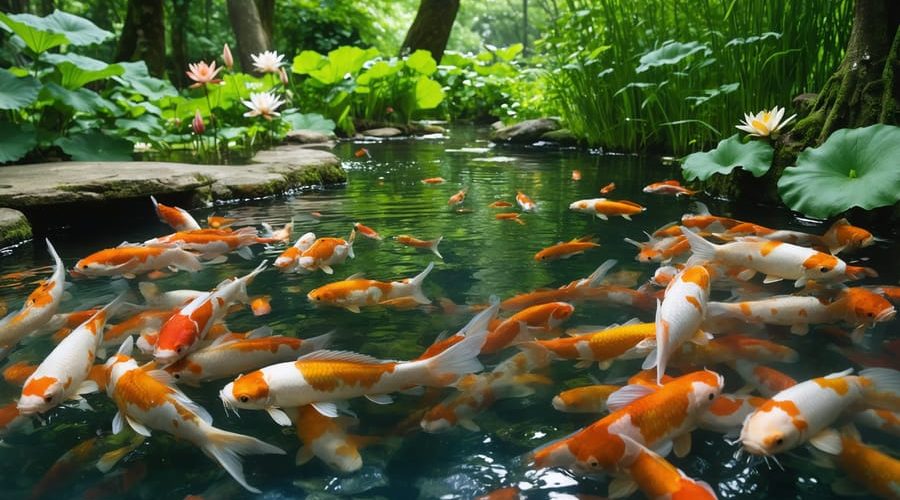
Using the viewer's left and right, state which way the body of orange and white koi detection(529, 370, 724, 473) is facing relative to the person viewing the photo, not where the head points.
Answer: facing to the right of the viewer

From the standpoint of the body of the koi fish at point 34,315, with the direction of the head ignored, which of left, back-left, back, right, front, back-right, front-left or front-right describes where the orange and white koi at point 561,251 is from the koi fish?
back-left

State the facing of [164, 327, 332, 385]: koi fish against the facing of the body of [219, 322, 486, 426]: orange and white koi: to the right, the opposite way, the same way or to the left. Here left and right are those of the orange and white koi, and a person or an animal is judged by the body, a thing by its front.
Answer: the same way

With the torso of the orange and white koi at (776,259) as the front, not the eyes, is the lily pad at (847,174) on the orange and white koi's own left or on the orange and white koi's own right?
on the orange and white koi's own left

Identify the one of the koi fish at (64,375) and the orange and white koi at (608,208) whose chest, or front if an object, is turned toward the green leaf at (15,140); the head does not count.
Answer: the orange and white koi

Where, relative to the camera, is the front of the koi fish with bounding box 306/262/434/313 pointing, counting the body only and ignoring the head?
to the viewer's left

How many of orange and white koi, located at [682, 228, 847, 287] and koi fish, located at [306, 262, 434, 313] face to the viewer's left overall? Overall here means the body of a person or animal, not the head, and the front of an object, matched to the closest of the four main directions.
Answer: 1

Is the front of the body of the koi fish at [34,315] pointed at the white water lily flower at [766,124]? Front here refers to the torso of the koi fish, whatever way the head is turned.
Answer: no

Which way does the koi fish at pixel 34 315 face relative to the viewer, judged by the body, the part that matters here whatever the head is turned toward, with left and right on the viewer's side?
facing the viewer and to the left of the viewer

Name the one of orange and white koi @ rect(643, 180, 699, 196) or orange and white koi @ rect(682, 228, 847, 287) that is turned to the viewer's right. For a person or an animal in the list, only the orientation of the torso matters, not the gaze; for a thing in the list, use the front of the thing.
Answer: orange and white koi @ rect(682, 228, 847, 287)

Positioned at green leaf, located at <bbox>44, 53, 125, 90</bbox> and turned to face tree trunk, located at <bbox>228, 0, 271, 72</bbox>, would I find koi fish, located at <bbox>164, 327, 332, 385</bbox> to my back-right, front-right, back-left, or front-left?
back-right

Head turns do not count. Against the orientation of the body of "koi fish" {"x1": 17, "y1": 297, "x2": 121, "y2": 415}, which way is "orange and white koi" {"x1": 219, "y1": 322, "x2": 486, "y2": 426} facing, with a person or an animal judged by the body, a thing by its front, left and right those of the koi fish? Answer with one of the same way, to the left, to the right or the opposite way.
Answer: to the right

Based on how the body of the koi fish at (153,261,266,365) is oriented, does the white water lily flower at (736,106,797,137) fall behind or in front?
behind

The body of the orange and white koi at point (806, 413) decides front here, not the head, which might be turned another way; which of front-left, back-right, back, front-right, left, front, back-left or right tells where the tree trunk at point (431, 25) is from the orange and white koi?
right

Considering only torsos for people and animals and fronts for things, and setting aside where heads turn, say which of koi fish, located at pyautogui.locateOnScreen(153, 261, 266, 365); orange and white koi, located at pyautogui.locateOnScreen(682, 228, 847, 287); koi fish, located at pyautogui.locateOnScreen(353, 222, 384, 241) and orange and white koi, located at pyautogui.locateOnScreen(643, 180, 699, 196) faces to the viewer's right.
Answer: orange and white koi, located at pyautogui.locateOnScreen(682, 228, 847, 287)

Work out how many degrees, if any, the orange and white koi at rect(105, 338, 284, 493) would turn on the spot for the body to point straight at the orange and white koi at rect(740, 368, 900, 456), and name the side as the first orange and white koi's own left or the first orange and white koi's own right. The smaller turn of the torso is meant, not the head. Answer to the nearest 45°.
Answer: approximately 180°

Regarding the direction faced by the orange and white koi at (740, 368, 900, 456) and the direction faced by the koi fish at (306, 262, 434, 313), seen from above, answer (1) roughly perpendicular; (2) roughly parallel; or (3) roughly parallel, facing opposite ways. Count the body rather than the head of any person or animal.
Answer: roughly parallel

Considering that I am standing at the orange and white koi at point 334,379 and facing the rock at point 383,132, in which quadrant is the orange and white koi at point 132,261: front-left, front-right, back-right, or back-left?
front-left
